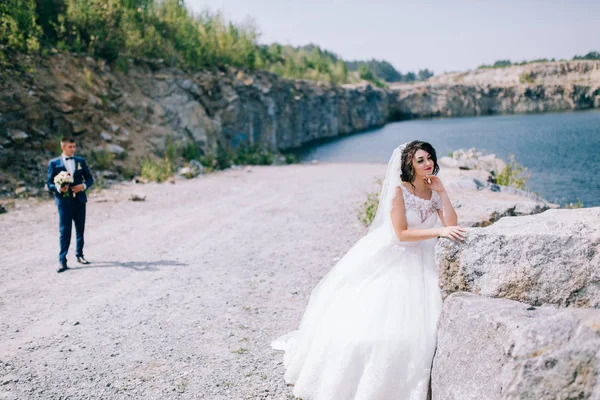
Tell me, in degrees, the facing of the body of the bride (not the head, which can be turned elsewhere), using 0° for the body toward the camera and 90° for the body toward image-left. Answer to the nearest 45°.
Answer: approximately 315°

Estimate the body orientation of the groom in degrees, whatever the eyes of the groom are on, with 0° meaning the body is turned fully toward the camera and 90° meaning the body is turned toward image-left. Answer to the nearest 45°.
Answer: approximately 0°

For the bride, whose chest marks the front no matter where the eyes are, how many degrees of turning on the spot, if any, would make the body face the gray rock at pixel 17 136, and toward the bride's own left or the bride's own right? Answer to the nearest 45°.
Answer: approximately 180°

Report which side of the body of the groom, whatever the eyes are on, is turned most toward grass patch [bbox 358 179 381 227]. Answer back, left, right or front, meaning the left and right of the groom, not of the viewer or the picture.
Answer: left

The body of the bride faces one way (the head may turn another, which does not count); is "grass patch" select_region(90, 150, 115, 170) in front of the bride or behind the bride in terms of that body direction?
behind

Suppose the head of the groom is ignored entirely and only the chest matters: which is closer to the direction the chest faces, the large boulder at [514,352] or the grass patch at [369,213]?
the large boulder

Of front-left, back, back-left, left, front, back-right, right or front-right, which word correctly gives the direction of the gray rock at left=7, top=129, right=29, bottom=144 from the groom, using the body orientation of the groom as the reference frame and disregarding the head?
back

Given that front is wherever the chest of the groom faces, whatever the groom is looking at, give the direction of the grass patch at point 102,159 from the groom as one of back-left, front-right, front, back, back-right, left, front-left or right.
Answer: back

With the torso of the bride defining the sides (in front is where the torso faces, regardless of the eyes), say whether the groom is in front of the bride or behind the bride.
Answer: behind
